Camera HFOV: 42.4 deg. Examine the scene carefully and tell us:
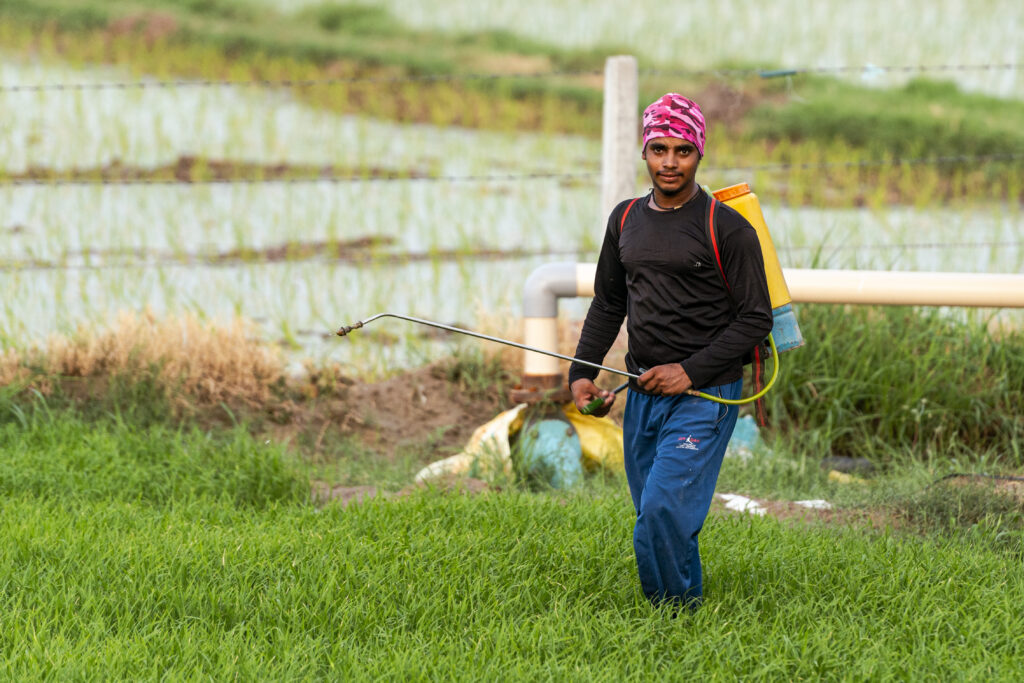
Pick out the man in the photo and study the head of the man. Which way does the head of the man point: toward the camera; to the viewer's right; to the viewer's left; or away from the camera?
toward the camera

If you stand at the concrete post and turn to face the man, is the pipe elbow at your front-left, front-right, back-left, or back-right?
front-right

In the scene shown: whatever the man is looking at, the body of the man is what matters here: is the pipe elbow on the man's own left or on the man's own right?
on the man's own right

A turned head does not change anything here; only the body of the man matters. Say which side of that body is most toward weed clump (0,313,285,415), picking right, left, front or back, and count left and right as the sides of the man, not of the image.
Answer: right

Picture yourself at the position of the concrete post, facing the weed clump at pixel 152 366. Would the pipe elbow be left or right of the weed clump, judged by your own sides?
left

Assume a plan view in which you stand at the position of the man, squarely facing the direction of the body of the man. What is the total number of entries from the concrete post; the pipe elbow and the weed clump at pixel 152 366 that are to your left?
0

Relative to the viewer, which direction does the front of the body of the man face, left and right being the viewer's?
facing the viewer and to the left of the viewer

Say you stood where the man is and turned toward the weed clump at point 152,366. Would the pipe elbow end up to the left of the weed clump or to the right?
right

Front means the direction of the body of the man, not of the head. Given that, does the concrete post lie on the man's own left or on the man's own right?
on the man's own right

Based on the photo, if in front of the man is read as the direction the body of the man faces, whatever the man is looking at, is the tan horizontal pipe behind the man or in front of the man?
behind
